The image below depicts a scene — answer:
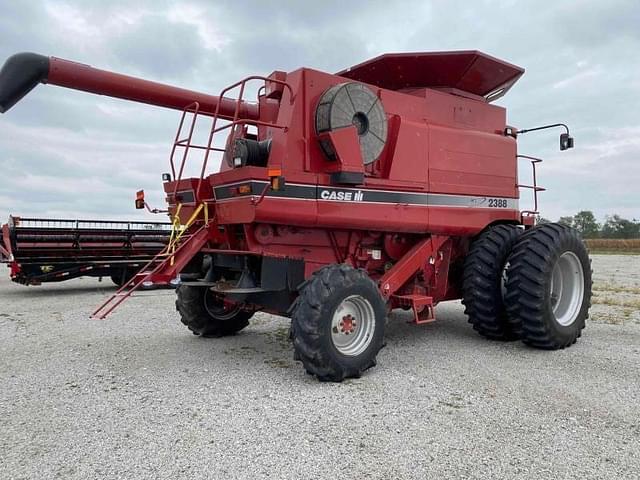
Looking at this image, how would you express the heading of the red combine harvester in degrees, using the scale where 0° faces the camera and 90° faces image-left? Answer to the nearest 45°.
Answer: approximately 225°
